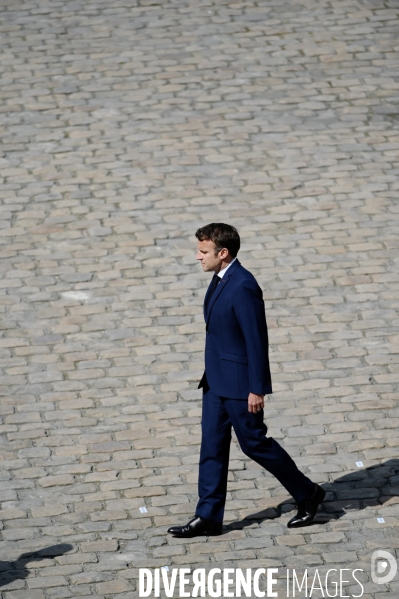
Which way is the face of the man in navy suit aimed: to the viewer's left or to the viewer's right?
to the viewer's left

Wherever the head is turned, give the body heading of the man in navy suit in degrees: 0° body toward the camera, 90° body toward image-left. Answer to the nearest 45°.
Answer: approximately 90°
